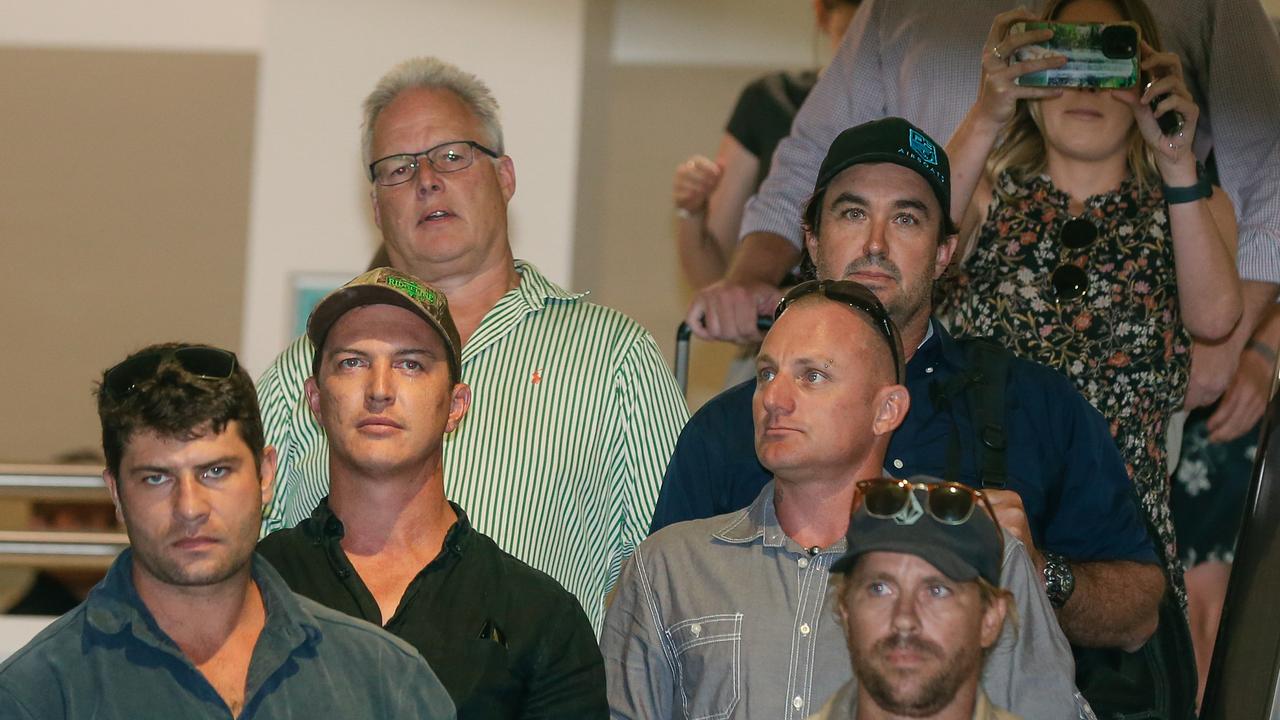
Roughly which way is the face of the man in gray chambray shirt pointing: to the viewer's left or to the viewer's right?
to the viewer's left

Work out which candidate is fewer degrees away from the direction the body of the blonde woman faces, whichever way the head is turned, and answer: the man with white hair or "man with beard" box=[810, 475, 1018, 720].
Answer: the man with beard

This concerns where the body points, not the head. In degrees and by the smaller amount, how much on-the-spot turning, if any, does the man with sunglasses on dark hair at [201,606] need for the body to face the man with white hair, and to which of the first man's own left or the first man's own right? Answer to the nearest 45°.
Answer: approximately 135° to the first man's own left

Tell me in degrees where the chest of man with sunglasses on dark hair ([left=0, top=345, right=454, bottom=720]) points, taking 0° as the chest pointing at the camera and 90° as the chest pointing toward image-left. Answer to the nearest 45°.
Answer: approximately 0°

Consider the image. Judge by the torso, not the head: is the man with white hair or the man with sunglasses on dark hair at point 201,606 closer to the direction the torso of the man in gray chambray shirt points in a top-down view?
the man with sunglasses on dark hair

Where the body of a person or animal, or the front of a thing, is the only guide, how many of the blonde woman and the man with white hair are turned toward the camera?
2

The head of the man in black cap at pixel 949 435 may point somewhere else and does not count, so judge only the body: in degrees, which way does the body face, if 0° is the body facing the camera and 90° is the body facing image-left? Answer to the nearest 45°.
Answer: approximately 0°

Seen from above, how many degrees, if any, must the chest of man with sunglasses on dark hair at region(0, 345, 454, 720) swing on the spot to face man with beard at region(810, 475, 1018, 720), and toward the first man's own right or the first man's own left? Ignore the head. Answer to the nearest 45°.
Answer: approximately 90° to the first man's own left
